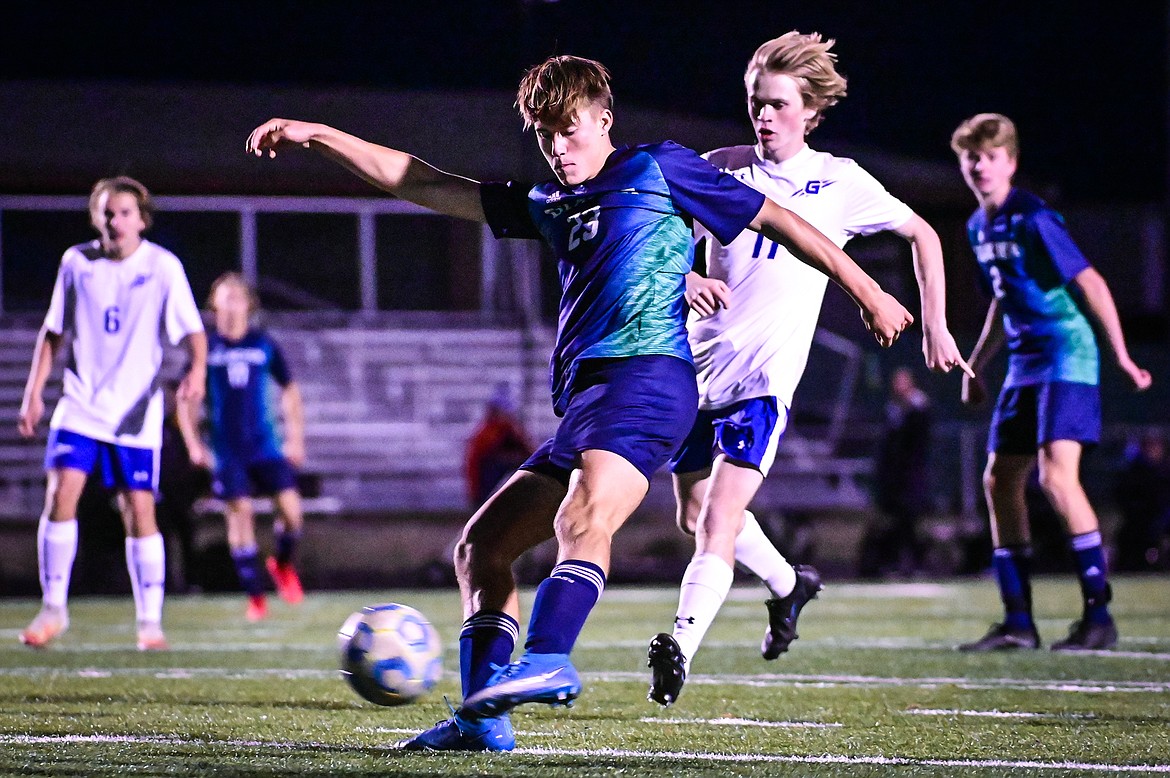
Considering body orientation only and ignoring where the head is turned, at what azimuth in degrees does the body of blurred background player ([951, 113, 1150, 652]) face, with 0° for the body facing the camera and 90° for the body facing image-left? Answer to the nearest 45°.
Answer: approximately 45°

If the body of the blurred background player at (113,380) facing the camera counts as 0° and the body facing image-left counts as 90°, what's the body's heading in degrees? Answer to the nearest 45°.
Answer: approximately 0°

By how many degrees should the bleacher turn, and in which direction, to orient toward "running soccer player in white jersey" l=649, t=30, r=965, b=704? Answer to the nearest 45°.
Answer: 0° — it already faces them

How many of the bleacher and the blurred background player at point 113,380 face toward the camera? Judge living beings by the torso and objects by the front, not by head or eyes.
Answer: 2

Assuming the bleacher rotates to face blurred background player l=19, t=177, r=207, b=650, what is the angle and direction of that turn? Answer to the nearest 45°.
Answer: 0° — it already faces them

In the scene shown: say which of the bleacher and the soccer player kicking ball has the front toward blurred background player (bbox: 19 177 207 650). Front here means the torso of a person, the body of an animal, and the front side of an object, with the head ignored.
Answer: the bleacher
